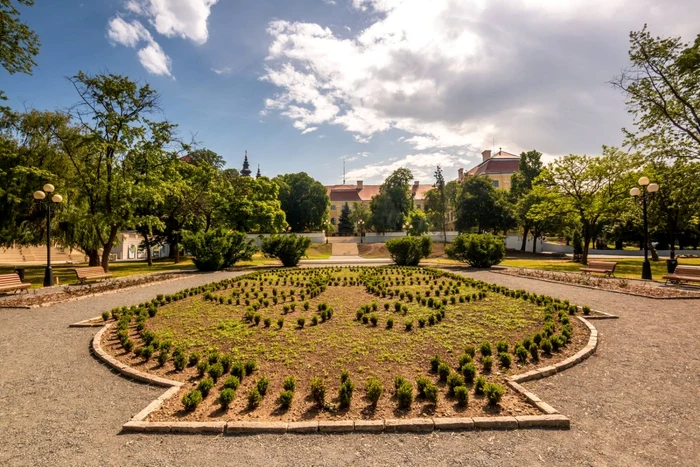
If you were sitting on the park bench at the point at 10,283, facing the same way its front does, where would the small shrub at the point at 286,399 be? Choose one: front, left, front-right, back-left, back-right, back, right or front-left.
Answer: front-right

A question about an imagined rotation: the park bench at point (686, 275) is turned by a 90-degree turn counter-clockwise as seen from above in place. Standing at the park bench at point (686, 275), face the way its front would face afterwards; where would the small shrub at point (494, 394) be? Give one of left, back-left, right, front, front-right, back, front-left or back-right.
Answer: front-right

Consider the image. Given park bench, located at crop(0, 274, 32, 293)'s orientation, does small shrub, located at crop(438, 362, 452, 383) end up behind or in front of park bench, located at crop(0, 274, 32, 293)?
in front

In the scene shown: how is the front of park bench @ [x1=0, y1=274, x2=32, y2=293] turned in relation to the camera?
facing the viewer and to the right of the viewer

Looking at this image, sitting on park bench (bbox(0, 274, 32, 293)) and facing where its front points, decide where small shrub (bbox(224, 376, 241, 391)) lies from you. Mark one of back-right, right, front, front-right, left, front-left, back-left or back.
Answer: front-right

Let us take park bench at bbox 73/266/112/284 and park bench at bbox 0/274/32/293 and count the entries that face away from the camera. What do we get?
0

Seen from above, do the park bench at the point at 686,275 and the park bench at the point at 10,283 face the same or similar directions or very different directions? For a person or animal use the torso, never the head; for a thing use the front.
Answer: very different directions

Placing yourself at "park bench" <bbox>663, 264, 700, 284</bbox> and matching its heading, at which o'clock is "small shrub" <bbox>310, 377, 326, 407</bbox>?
The small shrub is roughly at 11 o'clock from the park bench.

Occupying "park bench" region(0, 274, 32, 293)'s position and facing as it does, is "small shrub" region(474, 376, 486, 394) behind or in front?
in front

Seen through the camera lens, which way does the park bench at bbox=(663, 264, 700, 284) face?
facing the viewer and to the left of the viewer

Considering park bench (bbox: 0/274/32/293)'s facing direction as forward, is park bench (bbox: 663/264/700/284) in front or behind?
in front

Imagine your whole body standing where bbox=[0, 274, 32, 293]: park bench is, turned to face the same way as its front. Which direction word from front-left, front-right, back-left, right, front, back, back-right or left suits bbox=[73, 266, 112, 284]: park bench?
left

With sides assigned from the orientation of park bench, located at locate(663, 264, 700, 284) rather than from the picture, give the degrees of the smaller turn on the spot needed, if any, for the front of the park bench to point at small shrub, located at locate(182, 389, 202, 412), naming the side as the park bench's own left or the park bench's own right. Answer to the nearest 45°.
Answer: approximately 45° to the park bench's own left

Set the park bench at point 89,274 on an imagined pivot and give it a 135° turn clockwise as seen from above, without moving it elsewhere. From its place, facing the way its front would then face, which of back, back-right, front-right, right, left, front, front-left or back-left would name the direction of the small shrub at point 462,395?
left

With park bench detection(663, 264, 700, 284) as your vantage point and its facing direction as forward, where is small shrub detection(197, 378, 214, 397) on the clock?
The small shrub is roughly at 11 o'clock from the park bench.

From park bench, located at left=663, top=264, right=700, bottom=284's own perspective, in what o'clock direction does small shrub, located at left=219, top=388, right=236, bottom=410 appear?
The small shrub is roughly at 11 o'clock from the park bench.

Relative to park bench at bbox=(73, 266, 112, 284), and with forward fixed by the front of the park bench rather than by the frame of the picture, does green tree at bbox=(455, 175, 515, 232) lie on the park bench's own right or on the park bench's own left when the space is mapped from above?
on the park bench's own left

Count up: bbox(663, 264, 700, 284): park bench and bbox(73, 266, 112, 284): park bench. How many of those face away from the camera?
0
